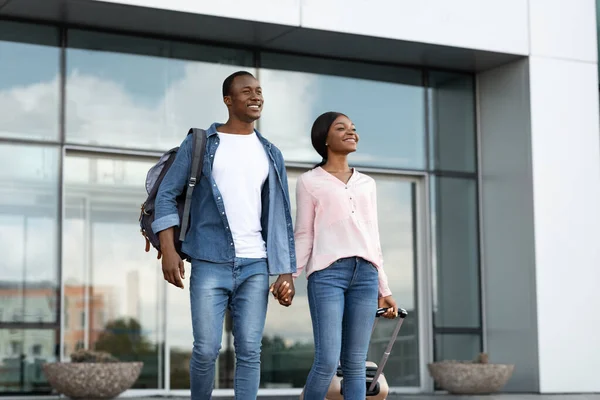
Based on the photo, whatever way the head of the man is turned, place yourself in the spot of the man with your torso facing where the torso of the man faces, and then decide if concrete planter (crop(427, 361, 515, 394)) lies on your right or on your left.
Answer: on your left

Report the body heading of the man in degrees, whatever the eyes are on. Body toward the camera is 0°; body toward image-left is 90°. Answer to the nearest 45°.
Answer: approximately 315°

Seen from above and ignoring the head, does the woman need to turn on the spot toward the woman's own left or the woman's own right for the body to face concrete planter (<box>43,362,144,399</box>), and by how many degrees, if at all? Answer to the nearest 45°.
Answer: approximately 180°

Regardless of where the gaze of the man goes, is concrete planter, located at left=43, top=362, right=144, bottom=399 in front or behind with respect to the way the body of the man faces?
behind

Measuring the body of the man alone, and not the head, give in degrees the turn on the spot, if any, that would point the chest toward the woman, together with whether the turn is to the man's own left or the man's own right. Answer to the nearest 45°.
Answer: approximately 90° to the man's own left

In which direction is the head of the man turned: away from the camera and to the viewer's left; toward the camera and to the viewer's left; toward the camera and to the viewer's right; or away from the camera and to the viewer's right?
toward the camera and to the viewer's right

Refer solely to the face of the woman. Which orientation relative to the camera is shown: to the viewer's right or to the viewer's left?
to the viewer's right

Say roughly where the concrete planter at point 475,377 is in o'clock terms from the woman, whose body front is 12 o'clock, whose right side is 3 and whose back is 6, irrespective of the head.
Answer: The concrete planter is roughly at 8 o'clock from the woman.

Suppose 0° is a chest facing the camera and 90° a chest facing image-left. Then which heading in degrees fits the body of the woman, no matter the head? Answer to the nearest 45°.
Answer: approximately 315°
